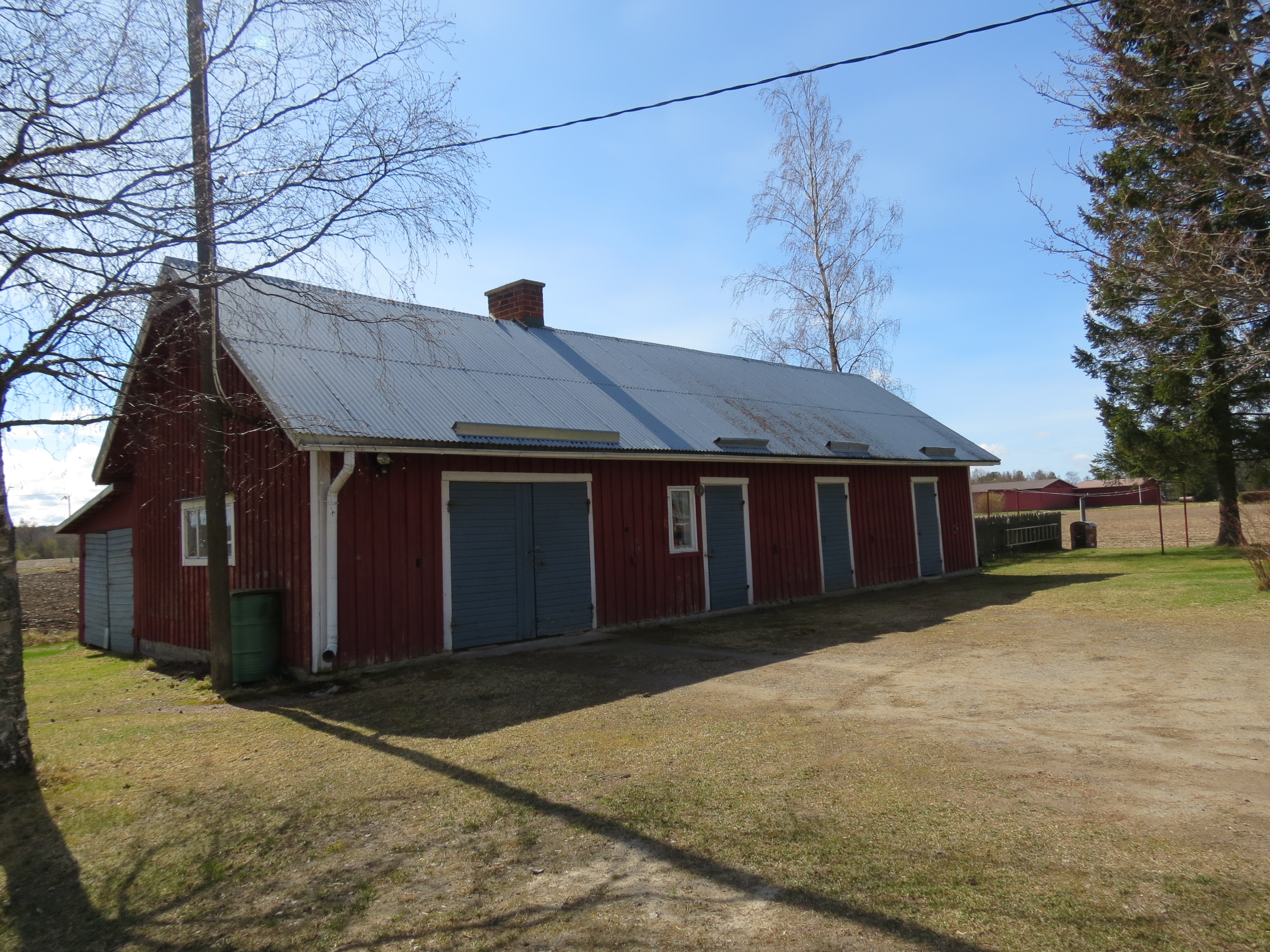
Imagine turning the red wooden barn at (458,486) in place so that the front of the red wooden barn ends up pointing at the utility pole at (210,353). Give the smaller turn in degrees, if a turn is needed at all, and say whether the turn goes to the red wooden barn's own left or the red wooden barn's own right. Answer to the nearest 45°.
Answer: approximately 90° to the red wooden barn's own right

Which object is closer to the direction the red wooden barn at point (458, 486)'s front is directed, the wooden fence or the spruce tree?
the spruce tree

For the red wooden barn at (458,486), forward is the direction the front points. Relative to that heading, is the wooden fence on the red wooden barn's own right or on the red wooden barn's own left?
on the red wooden barn's own left
